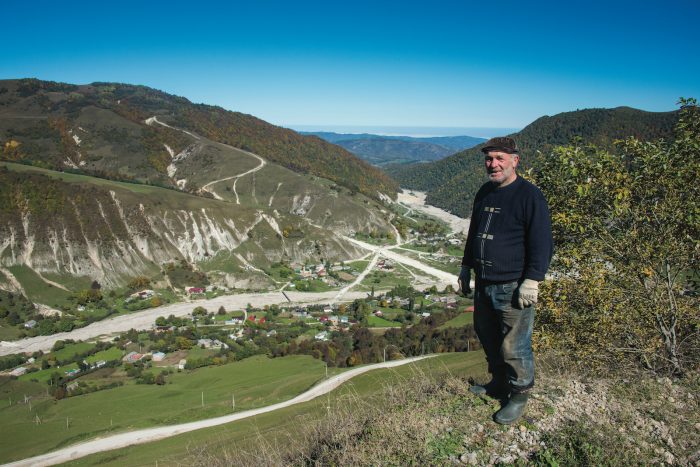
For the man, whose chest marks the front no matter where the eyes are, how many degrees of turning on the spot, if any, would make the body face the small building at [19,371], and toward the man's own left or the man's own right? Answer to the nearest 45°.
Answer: approximately 90° to the man's own right

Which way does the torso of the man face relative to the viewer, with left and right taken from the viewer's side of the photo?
facing the viewer and to the left of the viewer
